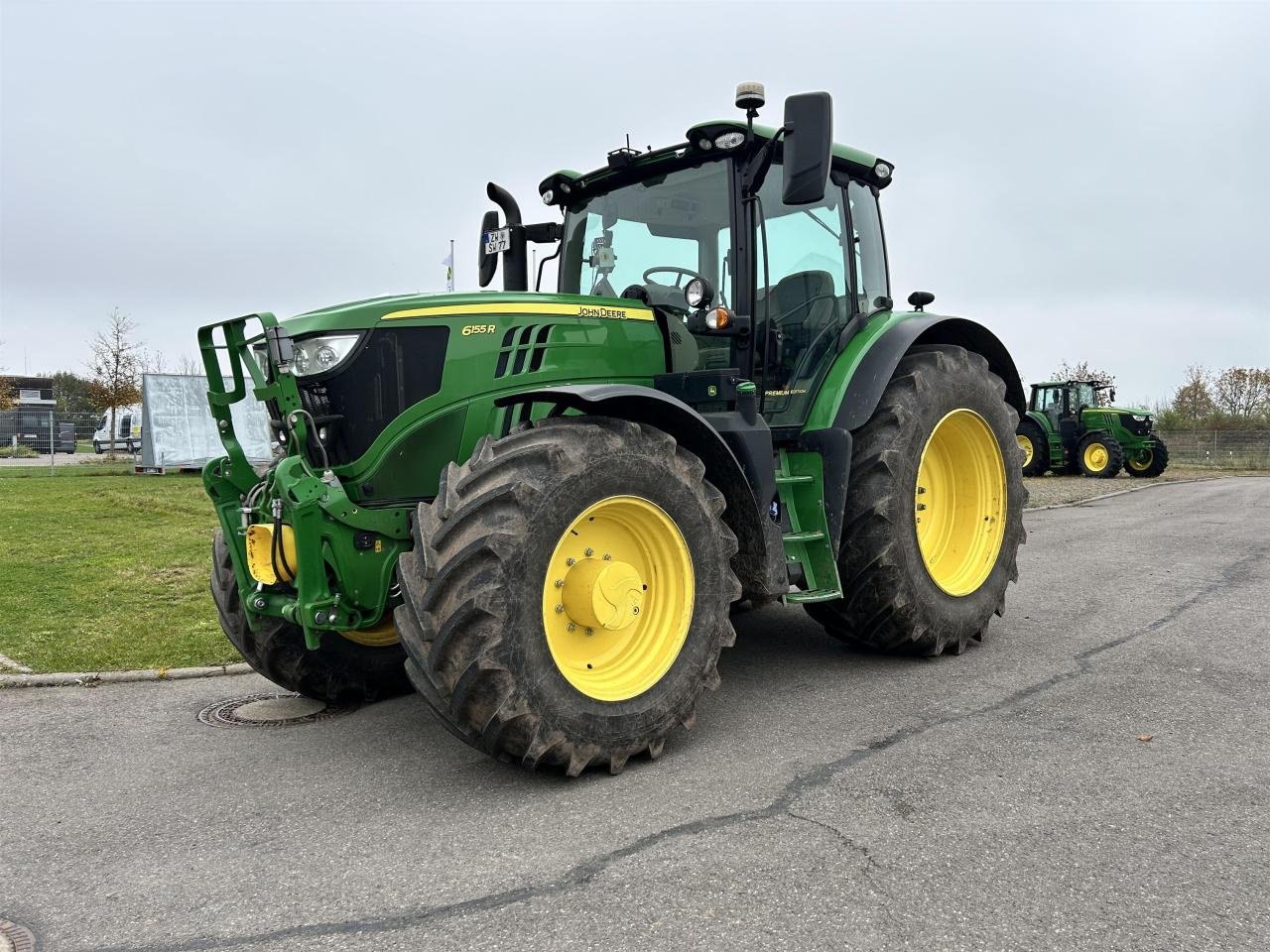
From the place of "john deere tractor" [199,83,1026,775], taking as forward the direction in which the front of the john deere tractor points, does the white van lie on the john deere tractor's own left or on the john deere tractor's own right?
on the john deere tractor's own right

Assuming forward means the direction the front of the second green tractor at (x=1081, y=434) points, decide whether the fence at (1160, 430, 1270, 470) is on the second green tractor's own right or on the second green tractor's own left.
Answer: on the second green tractor's own left

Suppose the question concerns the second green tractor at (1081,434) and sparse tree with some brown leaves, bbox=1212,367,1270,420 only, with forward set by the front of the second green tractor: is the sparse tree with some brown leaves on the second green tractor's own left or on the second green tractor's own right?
on the second green tractor's own left

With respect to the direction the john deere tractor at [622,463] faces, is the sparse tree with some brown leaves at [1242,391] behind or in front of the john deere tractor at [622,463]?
behind

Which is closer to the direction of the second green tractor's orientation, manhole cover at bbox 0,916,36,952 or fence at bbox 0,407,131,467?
the manhole cover

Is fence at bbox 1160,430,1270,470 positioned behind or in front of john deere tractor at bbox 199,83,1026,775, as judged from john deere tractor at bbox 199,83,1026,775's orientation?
behind

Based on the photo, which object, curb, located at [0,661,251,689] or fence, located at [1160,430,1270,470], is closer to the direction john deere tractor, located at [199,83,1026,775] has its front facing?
the curb

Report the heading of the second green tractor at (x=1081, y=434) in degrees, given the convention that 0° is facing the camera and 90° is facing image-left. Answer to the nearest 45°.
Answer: approximately 315°
